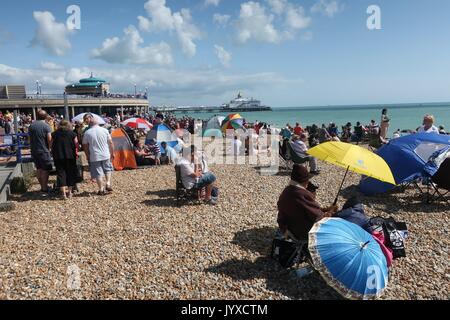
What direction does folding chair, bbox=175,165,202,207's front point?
to the viewer's right

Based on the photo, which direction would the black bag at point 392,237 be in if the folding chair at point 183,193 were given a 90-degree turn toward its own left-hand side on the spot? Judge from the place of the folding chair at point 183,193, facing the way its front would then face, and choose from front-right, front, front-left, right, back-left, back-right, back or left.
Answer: back-right

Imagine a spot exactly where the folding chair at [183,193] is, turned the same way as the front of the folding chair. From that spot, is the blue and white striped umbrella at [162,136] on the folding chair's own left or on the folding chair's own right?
on the folding chair's own left

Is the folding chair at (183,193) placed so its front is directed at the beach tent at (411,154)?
yes

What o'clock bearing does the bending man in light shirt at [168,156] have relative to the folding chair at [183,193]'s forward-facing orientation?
The bending man in light shirt is roughly at 9 o'clock from the folding chair.

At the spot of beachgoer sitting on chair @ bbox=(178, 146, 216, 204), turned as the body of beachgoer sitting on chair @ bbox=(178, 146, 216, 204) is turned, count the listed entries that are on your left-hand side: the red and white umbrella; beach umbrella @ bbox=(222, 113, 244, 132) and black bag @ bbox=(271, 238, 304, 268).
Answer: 2

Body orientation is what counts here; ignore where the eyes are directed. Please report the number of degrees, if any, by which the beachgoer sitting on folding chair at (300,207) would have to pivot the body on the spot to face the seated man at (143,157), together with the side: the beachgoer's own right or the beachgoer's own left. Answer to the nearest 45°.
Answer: approximately 90° to the beachgoer's own left

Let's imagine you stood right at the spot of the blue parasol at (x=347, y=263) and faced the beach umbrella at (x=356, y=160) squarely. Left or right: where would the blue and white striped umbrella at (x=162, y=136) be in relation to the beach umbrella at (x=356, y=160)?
left

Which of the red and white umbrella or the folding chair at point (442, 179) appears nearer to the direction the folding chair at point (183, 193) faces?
the folding chair

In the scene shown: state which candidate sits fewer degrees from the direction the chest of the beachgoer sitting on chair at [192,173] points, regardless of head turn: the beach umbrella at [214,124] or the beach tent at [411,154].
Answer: the beach tent

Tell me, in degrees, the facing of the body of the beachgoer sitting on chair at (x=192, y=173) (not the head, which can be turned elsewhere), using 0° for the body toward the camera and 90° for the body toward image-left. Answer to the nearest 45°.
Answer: approximately 270°
